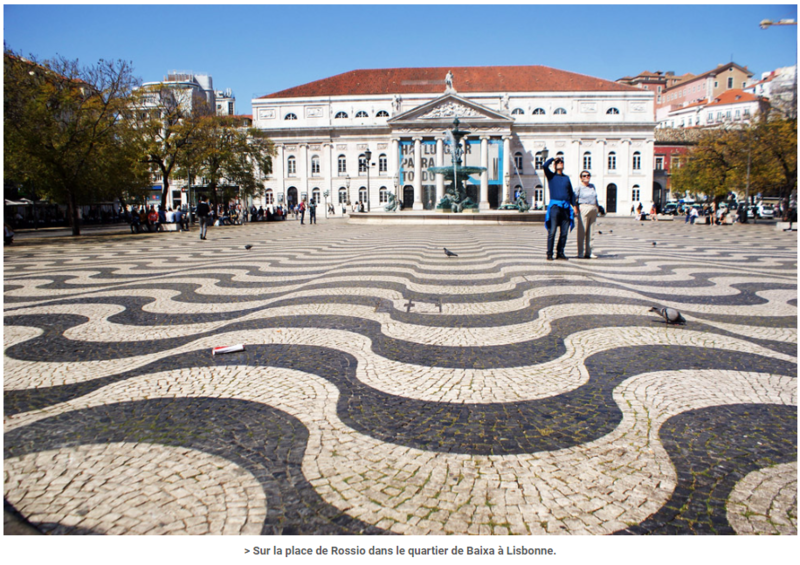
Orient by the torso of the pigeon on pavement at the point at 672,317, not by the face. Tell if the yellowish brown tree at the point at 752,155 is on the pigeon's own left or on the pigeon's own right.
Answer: on the pigeon's own right

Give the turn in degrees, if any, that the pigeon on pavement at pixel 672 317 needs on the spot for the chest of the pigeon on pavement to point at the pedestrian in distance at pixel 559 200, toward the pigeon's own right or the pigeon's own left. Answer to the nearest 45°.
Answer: approximately 90° to the pigeon's own right

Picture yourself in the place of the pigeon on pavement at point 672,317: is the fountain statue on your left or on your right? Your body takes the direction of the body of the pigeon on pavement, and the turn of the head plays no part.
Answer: on your right

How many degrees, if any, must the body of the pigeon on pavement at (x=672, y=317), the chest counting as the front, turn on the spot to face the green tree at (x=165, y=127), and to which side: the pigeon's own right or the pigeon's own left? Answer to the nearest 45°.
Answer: approximately 45° to the pigeon's own right

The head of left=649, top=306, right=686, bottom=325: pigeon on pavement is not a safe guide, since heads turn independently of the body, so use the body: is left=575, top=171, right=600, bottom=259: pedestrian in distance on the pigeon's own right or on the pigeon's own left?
on the pigeon's own right

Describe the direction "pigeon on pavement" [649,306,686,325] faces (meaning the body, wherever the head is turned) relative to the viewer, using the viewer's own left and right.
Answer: facing to the left of the viewer

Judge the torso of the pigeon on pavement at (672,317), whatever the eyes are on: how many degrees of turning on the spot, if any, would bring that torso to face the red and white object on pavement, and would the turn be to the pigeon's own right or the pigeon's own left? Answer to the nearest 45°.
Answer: approximately 45° to the pigeon's own left

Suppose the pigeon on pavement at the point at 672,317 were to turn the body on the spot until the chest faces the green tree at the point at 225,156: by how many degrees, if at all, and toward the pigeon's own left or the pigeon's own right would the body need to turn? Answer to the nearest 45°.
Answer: approximately 45° to the pigeon's own right
